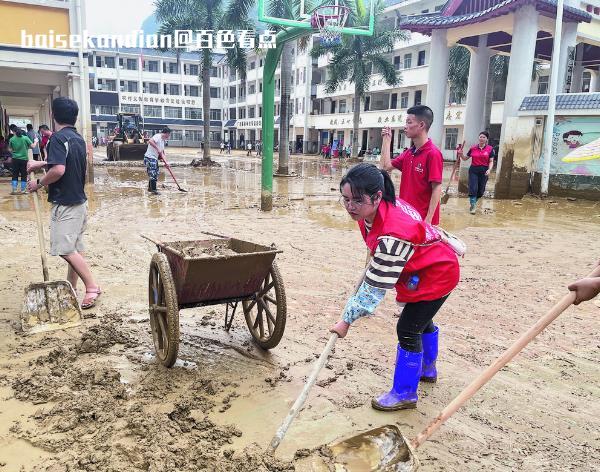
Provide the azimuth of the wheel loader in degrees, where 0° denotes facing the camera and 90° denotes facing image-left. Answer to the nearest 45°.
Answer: approximately 0°

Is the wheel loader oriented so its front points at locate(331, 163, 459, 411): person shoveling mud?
yes

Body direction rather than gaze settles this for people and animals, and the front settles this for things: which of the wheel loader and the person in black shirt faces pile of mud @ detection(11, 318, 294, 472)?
the wheel loader

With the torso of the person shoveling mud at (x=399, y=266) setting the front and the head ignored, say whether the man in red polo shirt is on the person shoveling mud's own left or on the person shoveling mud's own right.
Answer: on the person shoveling mud's own right
